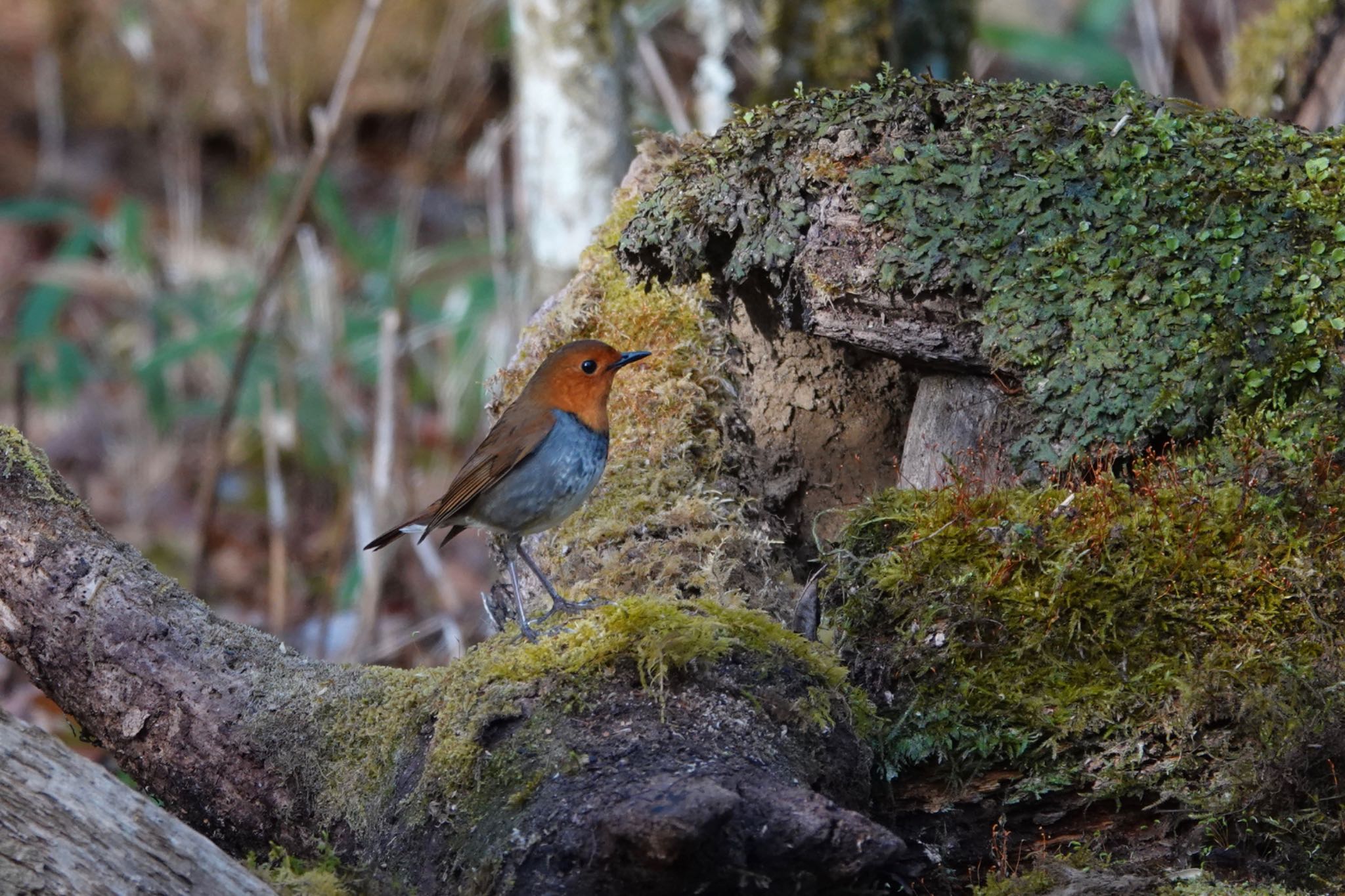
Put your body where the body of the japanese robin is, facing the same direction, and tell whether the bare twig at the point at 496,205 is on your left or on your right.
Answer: on your left

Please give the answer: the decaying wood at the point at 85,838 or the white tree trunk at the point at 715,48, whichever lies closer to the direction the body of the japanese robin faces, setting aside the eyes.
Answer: the white tree trunk

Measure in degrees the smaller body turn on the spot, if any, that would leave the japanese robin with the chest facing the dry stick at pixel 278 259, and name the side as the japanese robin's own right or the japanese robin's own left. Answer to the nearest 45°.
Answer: approximately 135° to the japanese robin's own left

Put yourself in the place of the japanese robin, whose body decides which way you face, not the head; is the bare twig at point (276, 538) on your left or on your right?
on your left

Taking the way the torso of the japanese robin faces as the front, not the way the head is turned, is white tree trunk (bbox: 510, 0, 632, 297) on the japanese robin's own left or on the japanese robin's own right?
on the japanese robin's own left

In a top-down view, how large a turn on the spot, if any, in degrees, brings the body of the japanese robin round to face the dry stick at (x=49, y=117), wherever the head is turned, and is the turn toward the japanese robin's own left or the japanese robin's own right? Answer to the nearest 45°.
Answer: approximately 135° to the japanese robin's own left

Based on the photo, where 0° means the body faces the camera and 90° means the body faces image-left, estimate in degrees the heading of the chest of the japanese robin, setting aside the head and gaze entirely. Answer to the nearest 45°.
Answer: approximately 270°

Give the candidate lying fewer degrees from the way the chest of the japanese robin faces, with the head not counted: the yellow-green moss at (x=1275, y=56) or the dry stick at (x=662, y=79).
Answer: the yellow-green moss
